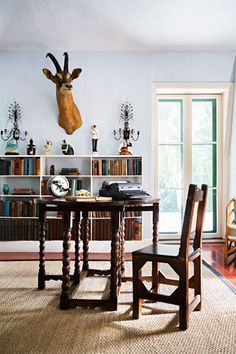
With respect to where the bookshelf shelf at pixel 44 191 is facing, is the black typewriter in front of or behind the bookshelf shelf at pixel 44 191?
in front

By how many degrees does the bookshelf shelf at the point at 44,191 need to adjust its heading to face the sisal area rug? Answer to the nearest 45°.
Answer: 0° — it already faces it

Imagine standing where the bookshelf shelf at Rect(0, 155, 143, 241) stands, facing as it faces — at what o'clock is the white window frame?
The white window frame is roughly at 9 o'clock from the bookshelf shelf.

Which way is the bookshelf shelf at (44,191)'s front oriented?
toward the camera
